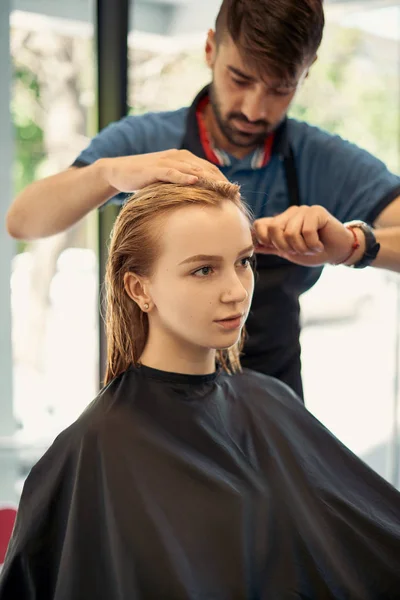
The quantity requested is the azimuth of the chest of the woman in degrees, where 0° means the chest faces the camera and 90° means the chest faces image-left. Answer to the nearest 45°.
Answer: approximately 315°

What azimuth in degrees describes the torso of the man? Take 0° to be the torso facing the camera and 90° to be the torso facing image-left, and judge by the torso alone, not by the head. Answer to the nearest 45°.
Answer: approximately 0°
